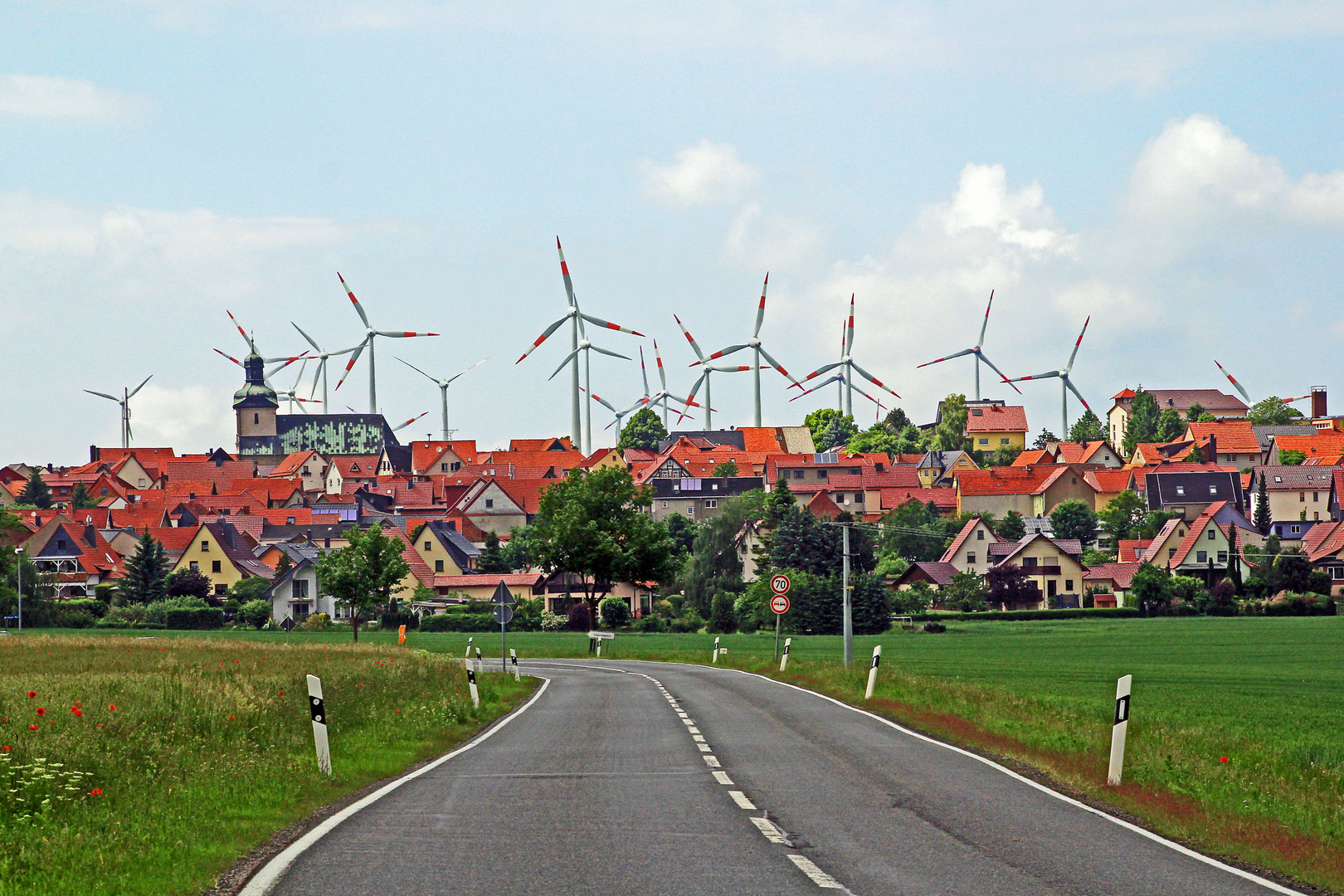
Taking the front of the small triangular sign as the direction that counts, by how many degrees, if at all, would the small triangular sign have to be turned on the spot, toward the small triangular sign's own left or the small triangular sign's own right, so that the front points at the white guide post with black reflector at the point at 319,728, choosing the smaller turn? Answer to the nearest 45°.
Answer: approximately 180°

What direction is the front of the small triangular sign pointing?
away from the camera

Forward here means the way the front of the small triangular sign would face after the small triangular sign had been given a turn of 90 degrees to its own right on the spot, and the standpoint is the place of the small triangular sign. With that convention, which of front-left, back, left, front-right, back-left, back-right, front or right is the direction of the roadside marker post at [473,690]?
right
